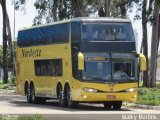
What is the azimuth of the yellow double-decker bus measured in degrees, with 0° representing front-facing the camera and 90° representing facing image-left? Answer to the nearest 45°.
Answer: approximately 315°
